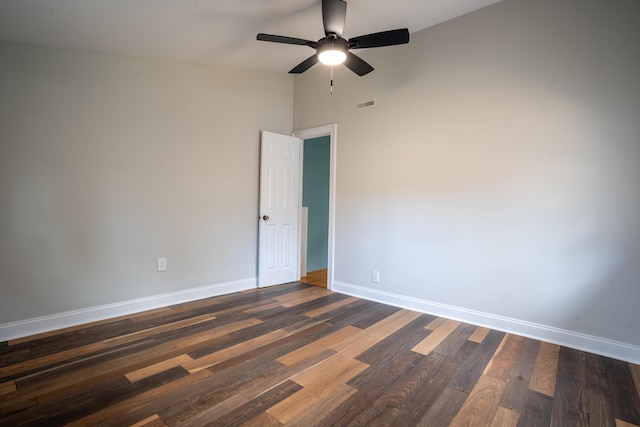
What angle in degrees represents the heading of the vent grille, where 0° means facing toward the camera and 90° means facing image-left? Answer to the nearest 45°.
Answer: approximately 45°

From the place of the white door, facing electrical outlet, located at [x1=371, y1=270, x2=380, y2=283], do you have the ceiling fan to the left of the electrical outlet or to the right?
right

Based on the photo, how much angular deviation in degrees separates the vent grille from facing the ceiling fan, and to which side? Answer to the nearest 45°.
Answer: approximately 45° to its left
